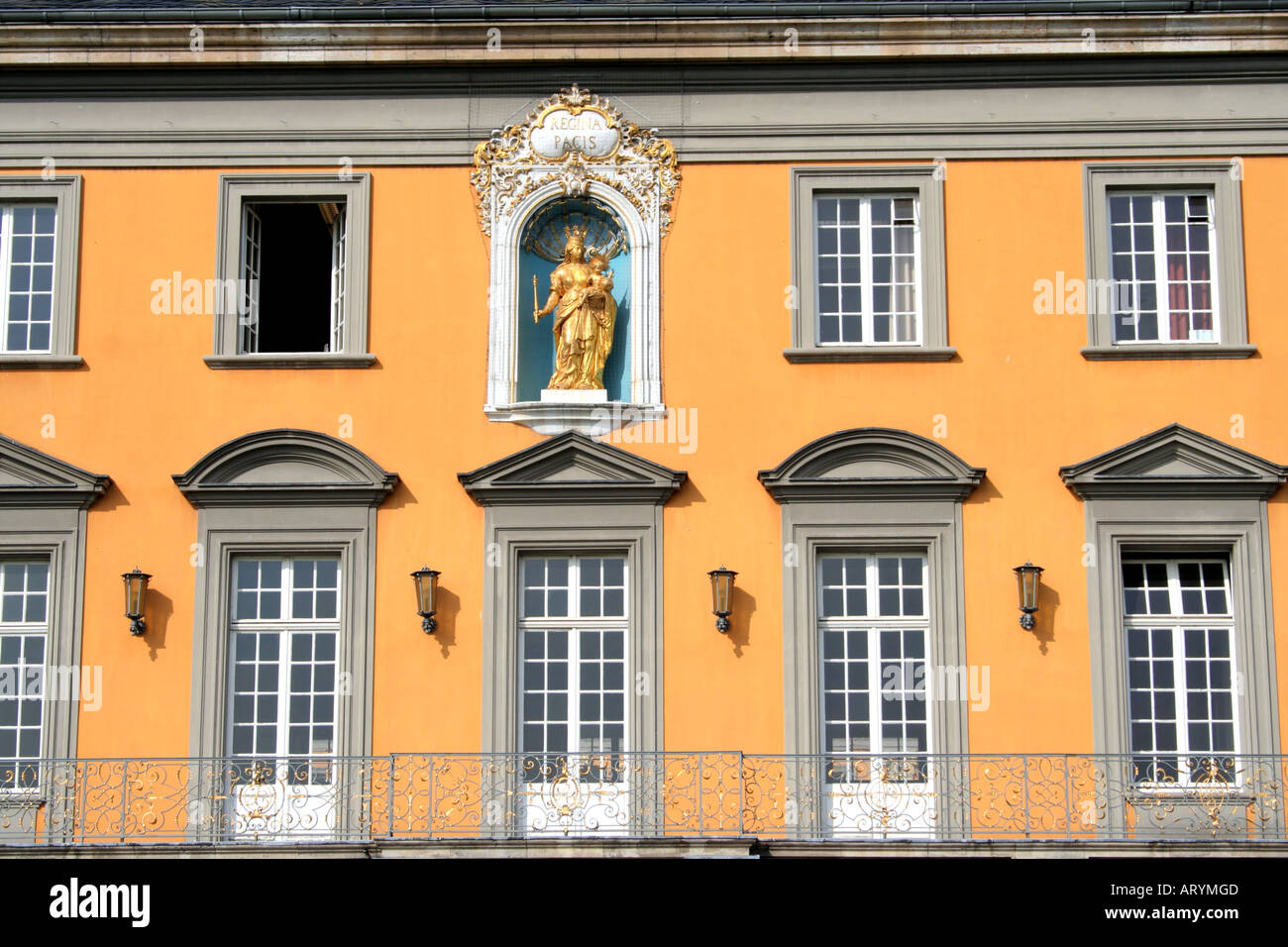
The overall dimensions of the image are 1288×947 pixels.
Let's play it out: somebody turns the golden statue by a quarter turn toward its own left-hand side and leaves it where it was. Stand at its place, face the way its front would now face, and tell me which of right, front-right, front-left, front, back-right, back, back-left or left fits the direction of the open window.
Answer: back

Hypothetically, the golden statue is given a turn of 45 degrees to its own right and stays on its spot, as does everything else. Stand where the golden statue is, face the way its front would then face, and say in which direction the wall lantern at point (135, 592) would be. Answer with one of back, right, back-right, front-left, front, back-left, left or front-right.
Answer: front-right

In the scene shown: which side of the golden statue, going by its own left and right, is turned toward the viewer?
front

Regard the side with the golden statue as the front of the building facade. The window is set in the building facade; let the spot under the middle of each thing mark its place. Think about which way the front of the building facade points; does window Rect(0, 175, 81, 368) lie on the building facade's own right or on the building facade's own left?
on the building facade's own right

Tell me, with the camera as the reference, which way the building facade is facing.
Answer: facing the viewer

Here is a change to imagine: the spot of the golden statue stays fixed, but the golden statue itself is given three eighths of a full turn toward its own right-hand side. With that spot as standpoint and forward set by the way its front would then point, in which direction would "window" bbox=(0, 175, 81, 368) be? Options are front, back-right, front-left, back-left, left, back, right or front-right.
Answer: front-left
